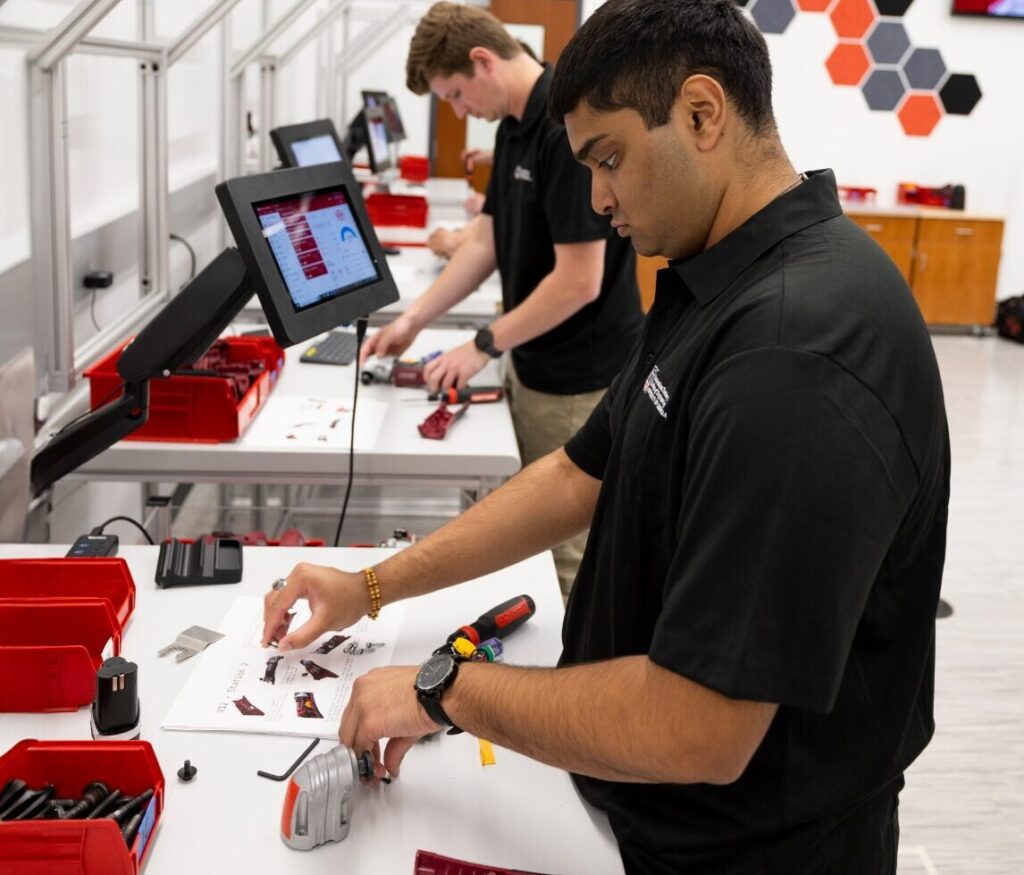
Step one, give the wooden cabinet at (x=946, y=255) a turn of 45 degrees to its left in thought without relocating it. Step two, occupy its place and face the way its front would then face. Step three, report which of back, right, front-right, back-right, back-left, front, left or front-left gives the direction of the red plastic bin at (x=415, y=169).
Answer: right

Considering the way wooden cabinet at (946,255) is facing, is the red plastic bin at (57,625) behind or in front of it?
in front

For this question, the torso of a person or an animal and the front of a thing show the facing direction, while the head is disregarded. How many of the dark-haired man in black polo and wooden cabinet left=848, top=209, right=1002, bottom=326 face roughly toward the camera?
1

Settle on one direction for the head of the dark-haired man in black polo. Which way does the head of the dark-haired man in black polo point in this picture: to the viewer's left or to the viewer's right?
to the viewer's left

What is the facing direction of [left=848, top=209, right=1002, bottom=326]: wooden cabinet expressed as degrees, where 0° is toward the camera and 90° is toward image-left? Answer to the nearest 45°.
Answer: approximately 0°

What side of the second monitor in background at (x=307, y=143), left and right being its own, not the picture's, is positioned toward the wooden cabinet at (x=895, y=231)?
left

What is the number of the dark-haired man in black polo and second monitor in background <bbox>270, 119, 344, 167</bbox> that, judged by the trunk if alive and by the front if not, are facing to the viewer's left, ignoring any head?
1

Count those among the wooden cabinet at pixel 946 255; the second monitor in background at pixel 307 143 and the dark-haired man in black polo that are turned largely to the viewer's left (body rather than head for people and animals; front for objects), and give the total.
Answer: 1

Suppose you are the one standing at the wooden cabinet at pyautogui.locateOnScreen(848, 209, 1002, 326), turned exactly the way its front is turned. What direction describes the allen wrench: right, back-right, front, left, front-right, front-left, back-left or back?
front

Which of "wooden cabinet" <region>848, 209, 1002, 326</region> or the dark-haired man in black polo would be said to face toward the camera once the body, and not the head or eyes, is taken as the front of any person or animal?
the wooden cabinet

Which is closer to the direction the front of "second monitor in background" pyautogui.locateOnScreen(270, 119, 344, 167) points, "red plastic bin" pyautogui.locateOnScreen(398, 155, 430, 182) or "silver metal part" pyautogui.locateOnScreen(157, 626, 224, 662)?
the silver metal part

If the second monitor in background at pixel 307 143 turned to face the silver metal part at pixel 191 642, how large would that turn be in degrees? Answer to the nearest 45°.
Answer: approximately 45° to its right

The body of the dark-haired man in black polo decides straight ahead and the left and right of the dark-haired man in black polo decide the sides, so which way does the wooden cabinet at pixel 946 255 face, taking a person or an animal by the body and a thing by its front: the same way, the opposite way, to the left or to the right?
to the left

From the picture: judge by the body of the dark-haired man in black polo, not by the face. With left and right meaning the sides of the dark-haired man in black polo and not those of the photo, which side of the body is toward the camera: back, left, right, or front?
left

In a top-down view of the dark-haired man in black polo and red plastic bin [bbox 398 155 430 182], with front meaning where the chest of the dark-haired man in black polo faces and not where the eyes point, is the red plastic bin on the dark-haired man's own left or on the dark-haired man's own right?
on the dark-haired man's own right

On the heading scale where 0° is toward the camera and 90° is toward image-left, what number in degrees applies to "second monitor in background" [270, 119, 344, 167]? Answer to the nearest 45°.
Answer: approximately 315°
